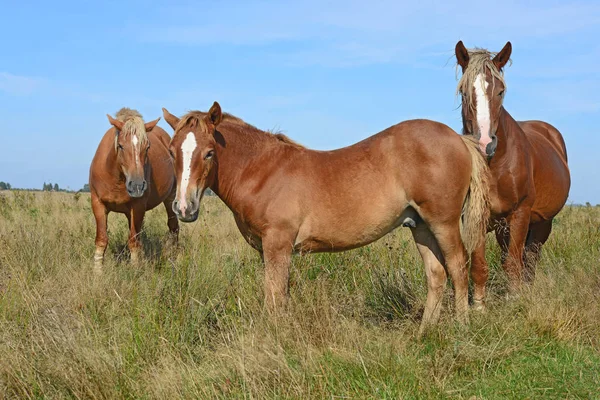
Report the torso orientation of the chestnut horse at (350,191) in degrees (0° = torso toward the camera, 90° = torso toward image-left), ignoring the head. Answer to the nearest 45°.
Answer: approximately 90°

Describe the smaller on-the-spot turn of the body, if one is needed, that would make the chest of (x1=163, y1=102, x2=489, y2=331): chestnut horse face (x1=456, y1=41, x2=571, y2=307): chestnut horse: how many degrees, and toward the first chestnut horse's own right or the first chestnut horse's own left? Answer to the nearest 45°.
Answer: approximately 135° to the first chestnut horse's own right

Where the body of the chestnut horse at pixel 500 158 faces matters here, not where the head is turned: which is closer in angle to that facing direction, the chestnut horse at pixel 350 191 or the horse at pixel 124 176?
the chestnut horse

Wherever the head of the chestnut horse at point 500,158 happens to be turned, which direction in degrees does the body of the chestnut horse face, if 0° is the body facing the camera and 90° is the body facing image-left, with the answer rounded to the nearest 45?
approximately 45°

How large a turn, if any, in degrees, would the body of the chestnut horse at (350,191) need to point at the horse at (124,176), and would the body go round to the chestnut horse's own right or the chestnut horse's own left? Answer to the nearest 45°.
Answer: approximately 45° to the chestnut horse's own right

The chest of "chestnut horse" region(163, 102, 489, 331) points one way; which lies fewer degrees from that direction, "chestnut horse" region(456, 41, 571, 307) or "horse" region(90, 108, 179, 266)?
the horse

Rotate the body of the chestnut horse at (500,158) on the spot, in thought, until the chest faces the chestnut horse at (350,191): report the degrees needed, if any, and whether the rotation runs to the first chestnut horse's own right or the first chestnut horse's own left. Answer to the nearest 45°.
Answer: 0° — it already faces it
